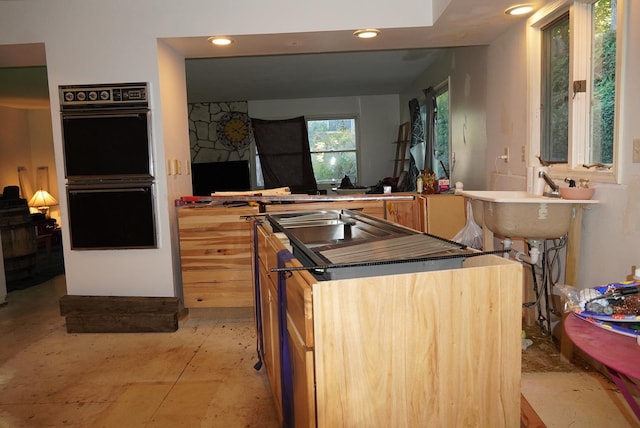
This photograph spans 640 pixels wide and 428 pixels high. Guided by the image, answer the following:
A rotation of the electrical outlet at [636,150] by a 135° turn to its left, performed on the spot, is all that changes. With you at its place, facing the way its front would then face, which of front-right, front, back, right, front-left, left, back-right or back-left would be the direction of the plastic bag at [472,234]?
back

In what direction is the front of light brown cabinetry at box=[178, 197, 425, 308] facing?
toward the camera

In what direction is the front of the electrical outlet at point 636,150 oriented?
to the viewer's left

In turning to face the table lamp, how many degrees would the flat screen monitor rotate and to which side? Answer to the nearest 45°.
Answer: approximately 90° to its right

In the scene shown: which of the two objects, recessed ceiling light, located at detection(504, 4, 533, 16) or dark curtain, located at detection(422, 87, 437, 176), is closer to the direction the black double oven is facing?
the recessed ceiling light

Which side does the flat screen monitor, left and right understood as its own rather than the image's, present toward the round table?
front

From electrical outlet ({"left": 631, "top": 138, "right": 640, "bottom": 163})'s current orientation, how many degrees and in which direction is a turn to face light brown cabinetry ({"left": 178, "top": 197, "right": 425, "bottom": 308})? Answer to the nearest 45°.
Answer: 0° — it already faces it

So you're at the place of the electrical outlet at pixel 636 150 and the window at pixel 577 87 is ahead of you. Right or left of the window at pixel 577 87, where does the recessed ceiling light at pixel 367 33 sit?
left

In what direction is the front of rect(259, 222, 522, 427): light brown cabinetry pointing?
to the viewer's left

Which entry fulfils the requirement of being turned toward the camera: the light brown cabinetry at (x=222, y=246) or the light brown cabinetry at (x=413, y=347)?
the light brown cabinetry at (x=222, y=246)

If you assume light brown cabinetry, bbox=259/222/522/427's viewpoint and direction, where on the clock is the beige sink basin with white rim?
The beige sink basin with white rim is roughly at 4 o'clock from the light brown cabinetry.

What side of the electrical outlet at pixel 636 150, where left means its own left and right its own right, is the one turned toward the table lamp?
front

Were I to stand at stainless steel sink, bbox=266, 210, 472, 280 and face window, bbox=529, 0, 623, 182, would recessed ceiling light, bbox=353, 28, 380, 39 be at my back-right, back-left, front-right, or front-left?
front-left

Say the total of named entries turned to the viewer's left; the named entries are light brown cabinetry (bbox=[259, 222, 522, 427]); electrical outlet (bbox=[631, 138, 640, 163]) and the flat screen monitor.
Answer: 2

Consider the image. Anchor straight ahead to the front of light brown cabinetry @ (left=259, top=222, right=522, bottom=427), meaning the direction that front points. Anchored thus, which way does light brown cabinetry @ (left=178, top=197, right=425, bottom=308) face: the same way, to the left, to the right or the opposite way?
to the left

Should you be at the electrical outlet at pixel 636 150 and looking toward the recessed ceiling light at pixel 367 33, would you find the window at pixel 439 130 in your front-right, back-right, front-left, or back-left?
front-right

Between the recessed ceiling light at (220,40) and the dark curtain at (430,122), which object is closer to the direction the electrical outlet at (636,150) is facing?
the recessed ceiling light

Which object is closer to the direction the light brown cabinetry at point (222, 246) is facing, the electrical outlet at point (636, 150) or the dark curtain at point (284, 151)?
the electrical outlet
